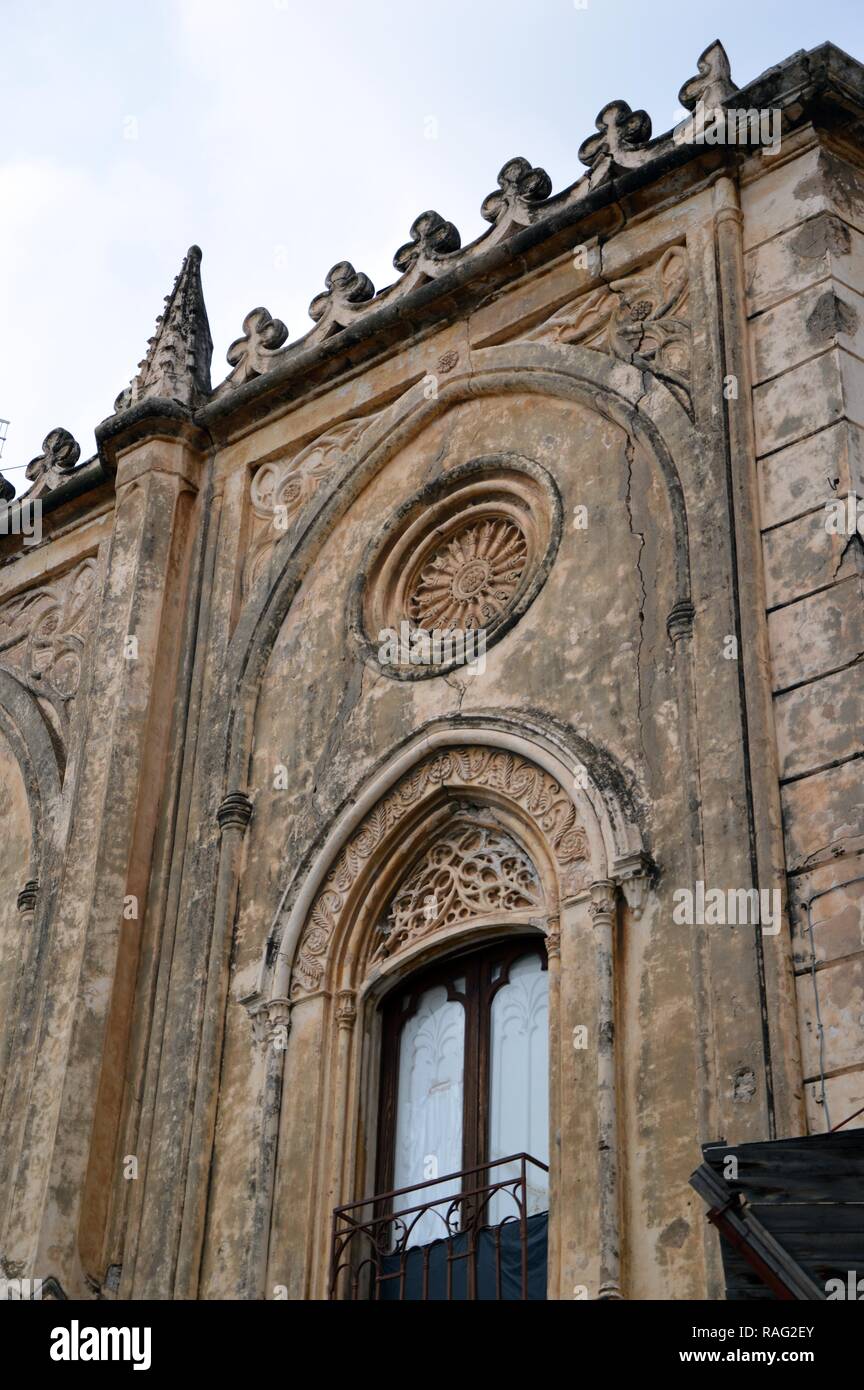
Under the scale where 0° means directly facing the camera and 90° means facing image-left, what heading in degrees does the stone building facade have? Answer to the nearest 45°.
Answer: approximately 45°
